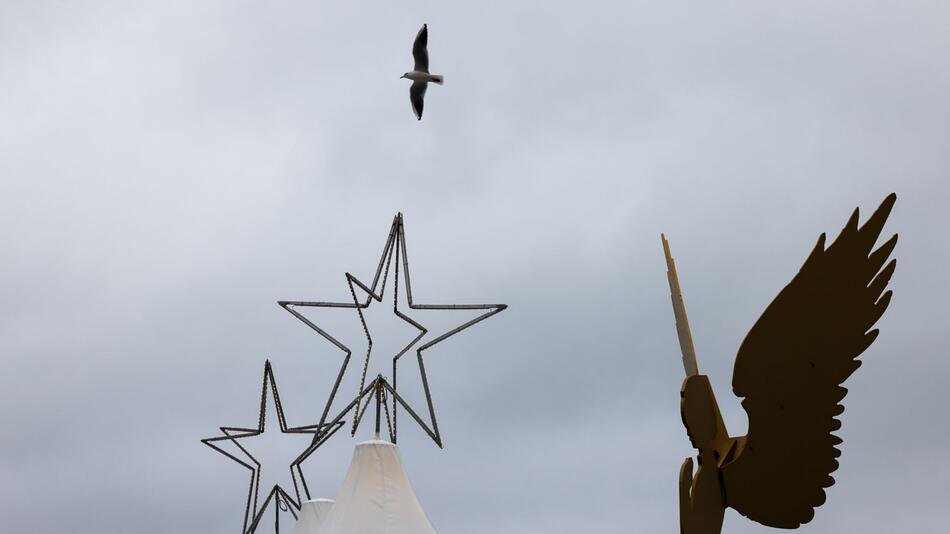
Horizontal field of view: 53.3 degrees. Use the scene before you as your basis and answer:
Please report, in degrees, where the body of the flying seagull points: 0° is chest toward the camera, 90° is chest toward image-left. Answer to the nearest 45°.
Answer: approximately 90°
